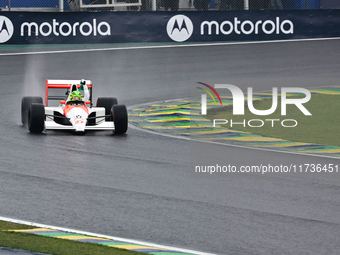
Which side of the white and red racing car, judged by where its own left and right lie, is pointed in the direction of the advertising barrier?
back

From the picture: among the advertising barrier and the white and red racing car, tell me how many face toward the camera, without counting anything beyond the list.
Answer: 2

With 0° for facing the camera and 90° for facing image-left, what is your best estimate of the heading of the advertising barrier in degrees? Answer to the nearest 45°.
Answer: approximately 0°

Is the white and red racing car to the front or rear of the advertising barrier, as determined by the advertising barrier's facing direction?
to the front

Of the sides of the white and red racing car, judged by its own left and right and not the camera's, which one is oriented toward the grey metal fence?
back
